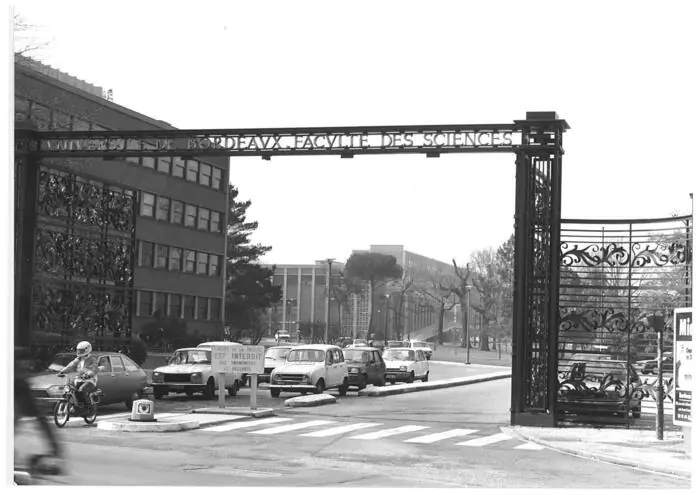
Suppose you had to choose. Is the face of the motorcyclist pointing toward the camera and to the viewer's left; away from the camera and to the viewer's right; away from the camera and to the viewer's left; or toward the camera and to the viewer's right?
toward the camera and to the viewer's left

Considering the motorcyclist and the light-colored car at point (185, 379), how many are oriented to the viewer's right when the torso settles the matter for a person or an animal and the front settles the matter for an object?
0

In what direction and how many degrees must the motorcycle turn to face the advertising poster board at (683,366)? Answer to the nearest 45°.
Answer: approximately 90° to its left

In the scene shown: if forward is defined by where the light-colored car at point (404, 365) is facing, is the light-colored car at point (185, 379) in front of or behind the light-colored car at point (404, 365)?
in front

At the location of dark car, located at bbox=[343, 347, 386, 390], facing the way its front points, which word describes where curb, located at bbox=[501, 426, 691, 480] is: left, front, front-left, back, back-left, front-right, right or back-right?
front-left

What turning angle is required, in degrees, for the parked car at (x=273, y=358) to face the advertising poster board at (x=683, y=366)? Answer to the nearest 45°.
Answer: approximately 45° to its left

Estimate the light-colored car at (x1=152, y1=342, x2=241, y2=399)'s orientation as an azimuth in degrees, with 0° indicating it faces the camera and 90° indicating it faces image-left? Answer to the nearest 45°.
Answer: approximately 45°

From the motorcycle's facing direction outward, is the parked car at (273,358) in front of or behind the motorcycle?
behind

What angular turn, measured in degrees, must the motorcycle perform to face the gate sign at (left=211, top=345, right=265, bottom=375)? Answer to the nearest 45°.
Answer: approximately 180°
